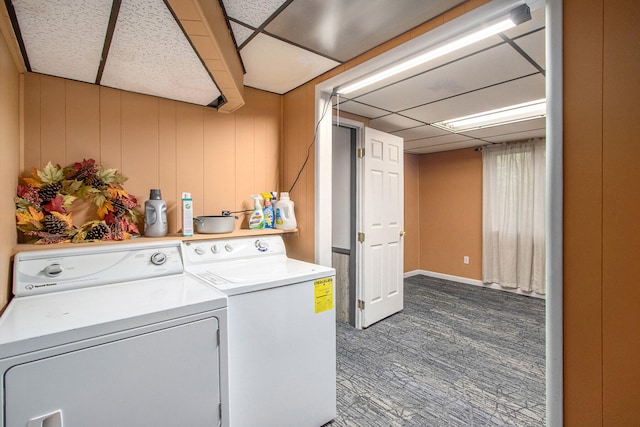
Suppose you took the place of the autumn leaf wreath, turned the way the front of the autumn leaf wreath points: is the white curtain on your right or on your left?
on your left

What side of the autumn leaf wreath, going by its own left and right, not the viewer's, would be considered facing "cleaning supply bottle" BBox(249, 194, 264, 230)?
left

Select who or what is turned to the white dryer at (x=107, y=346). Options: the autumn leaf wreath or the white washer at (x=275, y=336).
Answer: the autumn leaf wreath

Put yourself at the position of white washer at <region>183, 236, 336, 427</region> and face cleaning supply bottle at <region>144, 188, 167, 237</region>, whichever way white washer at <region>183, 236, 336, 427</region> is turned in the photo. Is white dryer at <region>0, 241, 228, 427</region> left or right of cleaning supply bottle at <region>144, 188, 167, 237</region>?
left

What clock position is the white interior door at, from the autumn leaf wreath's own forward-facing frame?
The white interior door is roughly at 9 o'clock from the autumn leaf wreath.

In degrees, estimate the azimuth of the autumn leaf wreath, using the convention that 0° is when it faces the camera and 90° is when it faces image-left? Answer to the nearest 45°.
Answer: approximately 0°

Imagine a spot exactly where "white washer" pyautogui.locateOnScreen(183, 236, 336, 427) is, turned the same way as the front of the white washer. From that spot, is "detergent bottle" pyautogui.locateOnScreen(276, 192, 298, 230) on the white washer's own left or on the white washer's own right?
on the white washer's own left

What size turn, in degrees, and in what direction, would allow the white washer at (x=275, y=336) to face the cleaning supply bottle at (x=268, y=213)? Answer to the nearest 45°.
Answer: approximately 135° to its left

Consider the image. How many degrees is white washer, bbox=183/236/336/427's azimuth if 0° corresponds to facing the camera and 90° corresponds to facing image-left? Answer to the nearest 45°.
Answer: approximately 315°

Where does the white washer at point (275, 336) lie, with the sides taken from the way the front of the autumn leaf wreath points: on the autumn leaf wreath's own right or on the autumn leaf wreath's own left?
on the autumn leaf wreath's own left

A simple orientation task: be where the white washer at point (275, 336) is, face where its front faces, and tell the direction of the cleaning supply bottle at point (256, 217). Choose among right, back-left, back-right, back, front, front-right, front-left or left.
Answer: back-left
